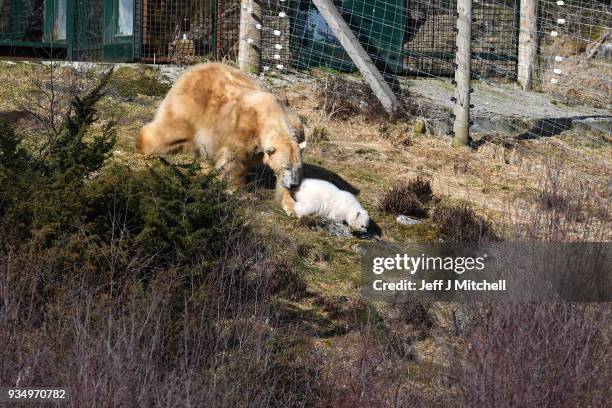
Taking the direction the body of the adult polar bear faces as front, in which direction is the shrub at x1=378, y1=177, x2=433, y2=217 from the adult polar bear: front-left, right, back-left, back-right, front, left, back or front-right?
front-left

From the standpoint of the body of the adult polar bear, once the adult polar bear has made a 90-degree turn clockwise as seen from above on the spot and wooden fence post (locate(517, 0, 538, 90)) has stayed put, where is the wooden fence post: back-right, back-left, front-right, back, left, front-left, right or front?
back

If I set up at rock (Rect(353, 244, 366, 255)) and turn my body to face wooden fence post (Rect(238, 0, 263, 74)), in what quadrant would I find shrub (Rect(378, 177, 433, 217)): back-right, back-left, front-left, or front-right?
front-right

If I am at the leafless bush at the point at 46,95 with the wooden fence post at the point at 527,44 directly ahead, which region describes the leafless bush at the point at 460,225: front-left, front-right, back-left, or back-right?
front-right

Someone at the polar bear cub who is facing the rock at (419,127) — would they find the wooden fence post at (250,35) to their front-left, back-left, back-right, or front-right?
front-left

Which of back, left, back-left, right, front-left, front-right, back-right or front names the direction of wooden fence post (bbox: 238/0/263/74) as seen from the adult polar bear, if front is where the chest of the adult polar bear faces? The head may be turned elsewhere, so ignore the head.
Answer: back-left

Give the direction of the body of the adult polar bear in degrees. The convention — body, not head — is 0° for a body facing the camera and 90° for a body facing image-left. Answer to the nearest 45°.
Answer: approximately 315°

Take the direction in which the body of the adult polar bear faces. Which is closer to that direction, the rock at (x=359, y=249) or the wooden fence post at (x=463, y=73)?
the rock

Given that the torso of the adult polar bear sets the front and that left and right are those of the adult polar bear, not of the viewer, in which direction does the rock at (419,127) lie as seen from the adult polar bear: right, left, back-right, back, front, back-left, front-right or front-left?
left

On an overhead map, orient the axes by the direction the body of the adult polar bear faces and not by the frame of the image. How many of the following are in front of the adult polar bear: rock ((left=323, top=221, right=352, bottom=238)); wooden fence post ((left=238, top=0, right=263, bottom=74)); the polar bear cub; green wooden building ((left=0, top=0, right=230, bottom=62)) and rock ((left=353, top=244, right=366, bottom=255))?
3

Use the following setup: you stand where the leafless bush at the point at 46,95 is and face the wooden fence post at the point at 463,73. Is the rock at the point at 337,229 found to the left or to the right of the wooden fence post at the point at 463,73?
right

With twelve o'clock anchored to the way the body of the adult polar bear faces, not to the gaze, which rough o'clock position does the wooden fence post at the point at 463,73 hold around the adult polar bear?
The wooden fence post is roughly at 9 o'clock from the adult polar bear.

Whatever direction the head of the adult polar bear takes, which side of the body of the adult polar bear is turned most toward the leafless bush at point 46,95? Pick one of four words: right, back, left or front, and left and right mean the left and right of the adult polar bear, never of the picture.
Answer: back

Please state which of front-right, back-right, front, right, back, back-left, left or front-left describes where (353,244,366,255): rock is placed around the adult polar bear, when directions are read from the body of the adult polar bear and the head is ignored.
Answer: front

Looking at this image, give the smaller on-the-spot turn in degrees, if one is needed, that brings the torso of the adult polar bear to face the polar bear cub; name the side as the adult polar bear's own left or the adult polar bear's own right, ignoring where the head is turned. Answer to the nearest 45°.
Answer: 0° — it already faces it

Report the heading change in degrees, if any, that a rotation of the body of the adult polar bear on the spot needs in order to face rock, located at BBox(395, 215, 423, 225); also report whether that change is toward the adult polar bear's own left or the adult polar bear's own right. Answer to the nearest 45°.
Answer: approximately 45° to the adult polar bear's own left
